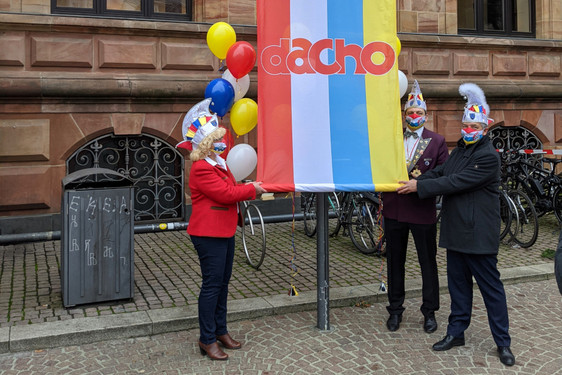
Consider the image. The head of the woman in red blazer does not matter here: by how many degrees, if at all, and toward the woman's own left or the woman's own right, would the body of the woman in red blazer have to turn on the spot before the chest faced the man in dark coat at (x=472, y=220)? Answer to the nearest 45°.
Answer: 0° — they already face them

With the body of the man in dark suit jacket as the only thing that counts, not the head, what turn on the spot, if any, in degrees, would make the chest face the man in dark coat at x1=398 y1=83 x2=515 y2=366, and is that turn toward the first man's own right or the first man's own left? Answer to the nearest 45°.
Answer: approximately 45° to the first man's own left

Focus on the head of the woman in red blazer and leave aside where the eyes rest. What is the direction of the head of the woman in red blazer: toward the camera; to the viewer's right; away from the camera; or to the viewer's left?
to the viewer's right

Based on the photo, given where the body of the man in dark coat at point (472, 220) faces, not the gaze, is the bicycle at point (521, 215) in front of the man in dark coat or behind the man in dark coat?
behind

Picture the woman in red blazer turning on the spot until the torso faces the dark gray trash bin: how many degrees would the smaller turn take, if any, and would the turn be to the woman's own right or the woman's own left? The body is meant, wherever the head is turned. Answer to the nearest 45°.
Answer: approximately 135° to the woman's own left

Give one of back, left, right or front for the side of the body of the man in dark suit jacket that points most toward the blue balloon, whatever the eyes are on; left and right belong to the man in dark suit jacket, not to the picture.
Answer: right

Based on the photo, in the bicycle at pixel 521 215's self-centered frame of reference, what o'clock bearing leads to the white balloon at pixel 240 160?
The white balloon is roughly at 3 o'clock from the bicycle.

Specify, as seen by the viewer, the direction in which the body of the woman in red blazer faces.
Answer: to the viewer's right

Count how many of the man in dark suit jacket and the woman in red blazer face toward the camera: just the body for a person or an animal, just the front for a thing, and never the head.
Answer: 1
